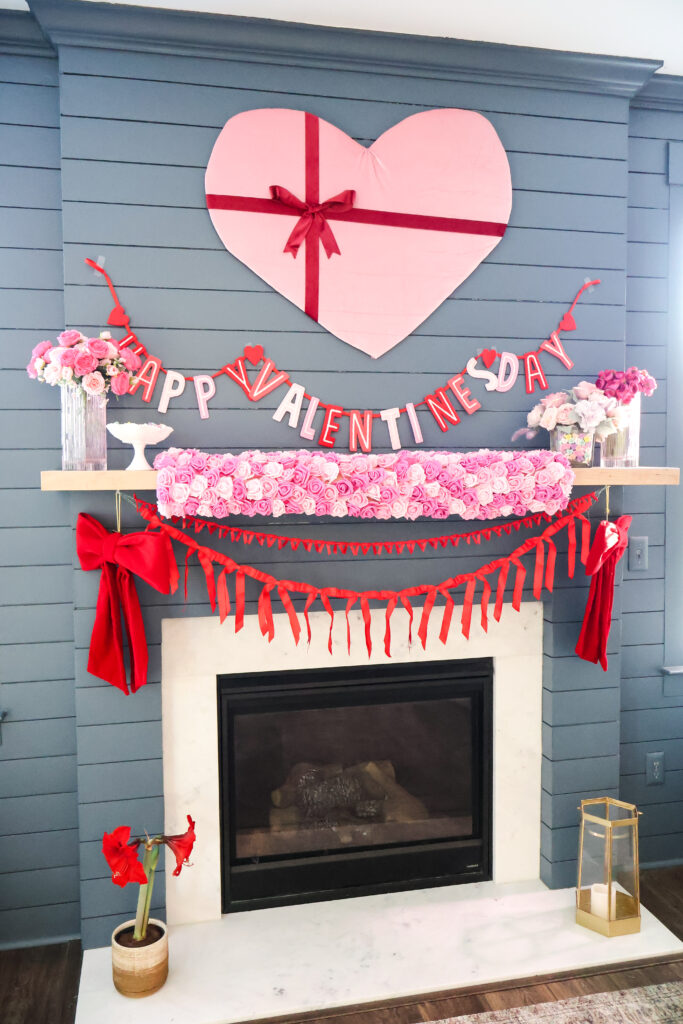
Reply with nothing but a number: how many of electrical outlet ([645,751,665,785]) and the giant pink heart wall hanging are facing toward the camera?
2

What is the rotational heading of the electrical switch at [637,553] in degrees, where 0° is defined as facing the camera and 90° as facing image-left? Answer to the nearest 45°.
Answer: approximately 0°

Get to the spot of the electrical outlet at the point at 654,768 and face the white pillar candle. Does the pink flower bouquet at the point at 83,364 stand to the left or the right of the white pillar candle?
right

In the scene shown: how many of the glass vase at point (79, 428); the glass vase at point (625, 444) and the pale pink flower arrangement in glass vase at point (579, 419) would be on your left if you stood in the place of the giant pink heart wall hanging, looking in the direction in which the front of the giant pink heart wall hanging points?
2
